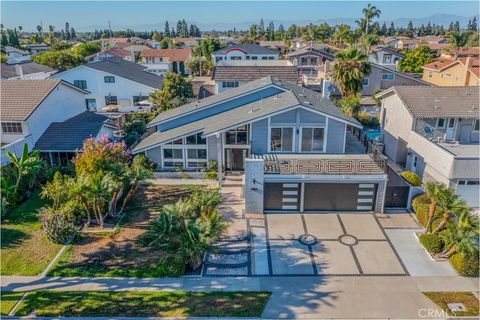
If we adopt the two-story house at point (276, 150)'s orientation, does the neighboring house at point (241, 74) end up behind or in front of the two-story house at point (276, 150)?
behind

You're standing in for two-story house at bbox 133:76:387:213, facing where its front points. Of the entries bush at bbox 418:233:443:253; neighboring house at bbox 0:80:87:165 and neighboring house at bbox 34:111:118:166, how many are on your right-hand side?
2

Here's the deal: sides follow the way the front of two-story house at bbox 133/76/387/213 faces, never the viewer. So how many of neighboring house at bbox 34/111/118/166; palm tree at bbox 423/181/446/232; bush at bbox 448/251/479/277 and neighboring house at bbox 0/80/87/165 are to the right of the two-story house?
2

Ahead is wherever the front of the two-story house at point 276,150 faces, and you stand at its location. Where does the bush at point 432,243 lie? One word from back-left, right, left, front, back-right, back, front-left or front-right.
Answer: front-left

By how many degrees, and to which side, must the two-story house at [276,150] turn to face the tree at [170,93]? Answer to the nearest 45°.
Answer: approximately 135° to its right

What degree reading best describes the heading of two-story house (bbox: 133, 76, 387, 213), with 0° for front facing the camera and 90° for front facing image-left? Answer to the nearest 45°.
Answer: approximately 0°

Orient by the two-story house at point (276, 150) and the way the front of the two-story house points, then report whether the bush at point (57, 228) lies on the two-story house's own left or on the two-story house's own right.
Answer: on the two-story house's own right

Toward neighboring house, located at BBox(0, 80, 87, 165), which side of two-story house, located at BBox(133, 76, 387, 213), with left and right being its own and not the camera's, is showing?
right

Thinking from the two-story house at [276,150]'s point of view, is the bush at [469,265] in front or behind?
in front

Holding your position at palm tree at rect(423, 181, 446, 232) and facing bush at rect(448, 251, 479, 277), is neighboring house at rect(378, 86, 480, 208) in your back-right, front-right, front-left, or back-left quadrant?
back-left

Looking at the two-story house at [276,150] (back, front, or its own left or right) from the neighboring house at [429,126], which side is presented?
left

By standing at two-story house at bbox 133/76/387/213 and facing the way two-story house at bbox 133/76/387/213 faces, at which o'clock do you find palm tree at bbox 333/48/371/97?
The palm tree is roughly at 7 o'clock from the two-story house.
